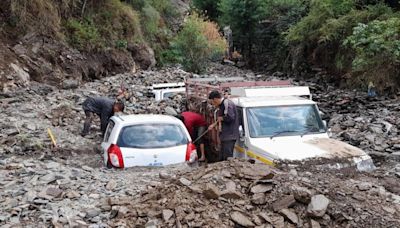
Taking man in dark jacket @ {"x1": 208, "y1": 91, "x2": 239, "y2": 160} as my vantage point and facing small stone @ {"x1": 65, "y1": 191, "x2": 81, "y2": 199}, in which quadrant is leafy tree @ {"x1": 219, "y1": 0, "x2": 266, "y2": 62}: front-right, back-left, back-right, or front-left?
back-right

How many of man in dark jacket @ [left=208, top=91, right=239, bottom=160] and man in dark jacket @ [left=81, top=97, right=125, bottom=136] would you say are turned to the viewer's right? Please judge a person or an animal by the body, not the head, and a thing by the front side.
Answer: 1

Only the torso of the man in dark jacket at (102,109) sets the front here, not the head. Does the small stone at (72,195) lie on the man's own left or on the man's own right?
on the man's own right

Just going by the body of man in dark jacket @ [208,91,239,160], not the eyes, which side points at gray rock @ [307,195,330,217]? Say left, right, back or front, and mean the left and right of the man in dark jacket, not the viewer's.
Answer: left

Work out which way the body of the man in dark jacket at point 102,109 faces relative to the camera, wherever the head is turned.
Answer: to the viewer's right

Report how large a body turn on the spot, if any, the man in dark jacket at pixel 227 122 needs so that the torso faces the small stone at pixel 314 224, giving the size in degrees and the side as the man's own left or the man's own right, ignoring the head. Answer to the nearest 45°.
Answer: approximately 90° to the man's own left

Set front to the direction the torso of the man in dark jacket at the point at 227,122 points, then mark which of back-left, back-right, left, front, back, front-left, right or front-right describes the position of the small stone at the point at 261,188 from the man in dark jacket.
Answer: left

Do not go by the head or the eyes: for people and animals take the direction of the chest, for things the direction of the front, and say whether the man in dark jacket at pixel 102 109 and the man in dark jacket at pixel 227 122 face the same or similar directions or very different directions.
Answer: very different directions
